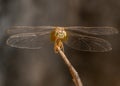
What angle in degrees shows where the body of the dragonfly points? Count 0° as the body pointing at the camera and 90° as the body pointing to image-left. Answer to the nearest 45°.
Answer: approximately 0°
